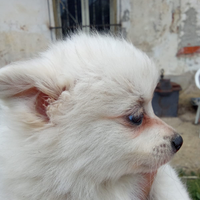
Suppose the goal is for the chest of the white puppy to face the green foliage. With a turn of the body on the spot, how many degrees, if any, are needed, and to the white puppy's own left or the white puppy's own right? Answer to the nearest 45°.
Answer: approximately 45° to the white puppy's own left

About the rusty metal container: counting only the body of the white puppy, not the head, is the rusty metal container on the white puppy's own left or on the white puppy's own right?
on the white puppy's own left

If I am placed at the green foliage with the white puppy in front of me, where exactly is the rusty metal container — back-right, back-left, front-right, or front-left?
back-right

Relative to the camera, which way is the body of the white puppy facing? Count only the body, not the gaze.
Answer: to the viewer's right
